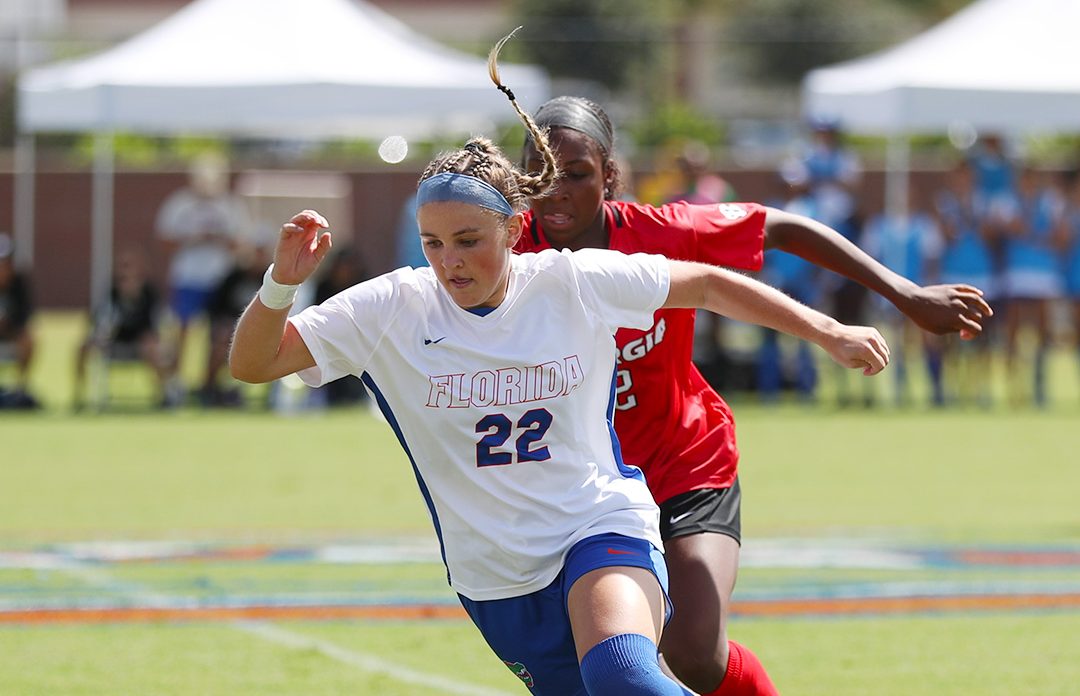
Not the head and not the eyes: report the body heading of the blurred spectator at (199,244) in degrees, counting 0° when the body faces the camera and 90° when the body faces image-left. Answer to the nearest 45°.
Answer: approximately 0°

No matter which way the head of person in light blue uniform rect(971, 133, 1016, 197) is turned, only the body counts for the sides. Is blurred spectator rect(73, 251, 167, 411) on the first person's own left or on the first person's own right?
on the first person's own right

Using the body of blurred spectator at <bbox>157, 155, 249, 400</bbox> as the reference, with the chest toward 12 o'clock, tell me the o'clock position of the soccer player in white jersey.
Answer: The soccer player in white jersey is roughly at 12 o'clock from the blurred spectator.

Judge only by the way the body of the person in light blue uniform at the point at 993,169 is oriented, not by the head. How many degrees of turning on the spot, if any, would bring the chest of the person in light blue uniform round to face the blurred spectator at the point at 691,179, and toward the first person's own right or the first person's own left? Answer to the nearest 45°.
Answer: approximately 45° to the first person's own right

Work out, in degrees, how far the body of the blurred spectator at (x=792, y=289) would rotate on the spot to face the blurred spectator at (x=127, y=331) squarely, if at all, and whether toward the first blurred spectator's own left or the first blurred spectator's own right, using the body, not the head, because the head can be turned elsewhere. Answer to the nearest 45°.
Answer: approximately 90° to the first blurred spectator's own right

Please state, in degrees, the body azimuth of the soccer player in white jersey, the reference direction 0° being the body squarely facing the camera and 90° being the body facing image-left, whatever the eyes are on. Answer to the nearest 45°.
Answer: approximately 0°

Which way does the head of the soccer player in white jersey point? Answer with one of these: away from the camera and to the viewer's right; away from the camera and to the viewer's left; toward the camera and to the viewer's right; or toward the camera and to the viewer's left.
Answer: toward the camera and to the viewer's left
